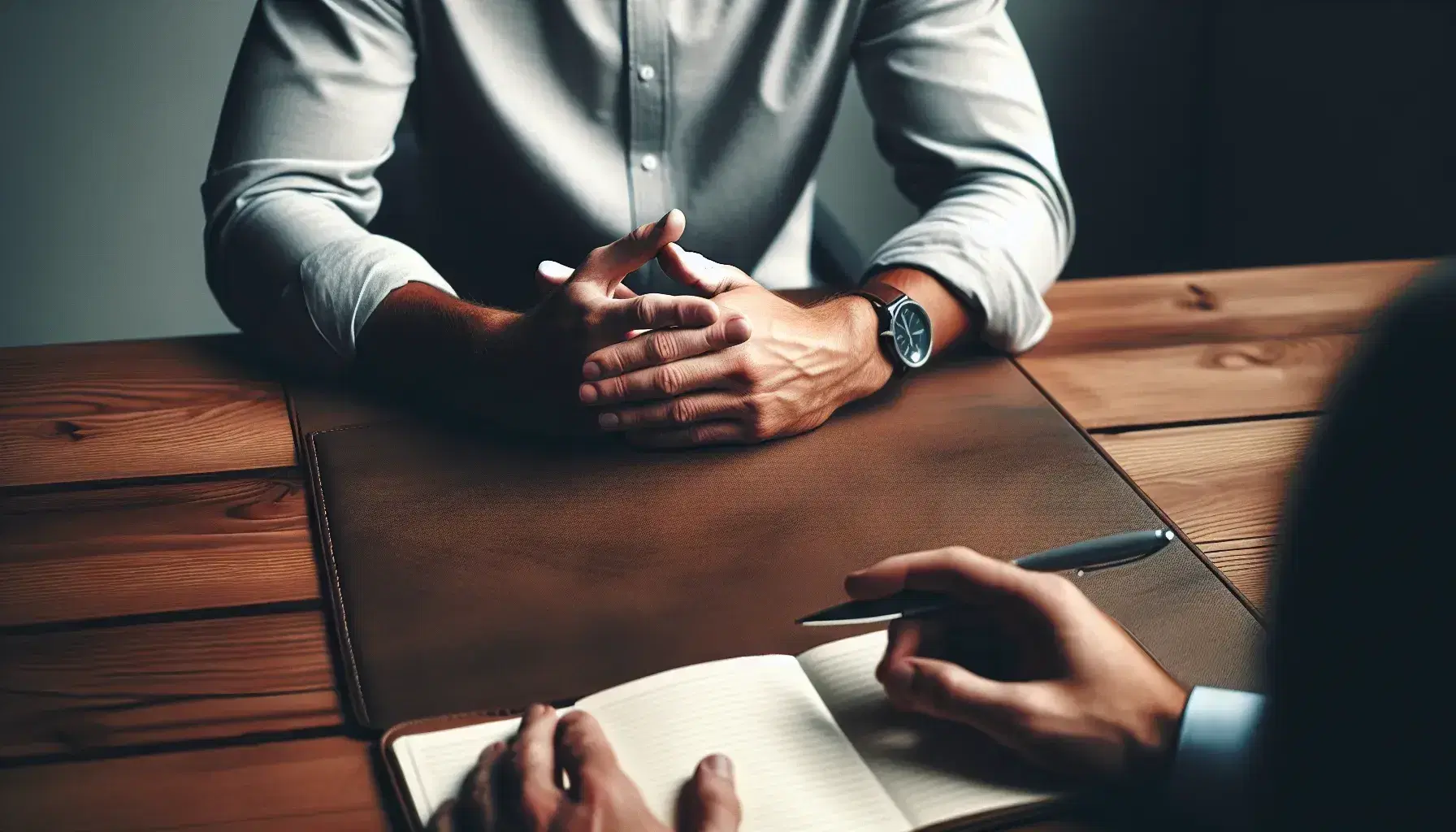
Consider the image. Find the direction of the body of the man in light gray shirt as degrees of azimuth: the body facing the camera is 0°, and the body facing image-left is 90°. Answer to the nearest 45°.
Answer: approximately 0°

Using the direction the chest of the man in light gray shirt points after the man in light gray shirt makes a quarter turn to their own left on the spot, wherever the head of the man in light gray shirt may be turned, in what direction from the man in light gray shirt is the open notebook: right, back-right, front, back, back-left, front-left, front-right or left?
right
